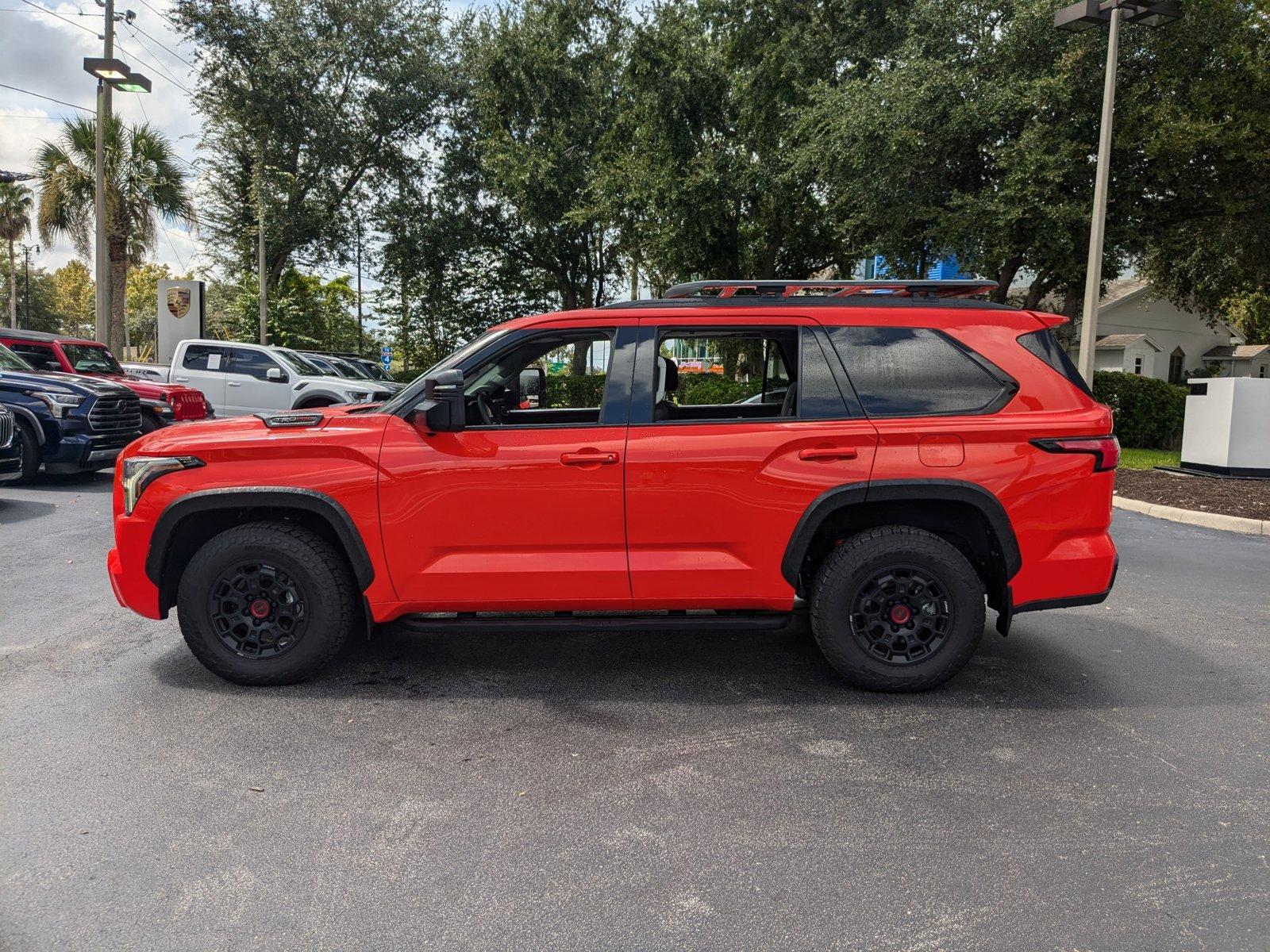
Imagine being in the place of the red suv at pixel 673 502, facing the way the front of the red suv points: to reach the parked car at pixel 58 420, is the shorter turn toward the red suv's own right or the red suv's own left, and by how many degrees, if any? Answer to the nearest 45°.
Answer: approximately 45° to the red suv's own right

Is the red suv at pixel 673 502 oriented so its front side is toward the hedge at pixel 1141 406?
no

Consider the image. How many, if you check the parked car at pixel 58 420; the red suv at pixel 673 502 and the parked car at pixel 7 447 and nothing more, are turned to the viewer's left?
1

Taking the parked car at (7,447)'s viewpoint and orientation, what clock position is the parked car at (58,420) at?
the parked car at (58,420) is roughly at 8 o'clock from the parked car at (7,447).

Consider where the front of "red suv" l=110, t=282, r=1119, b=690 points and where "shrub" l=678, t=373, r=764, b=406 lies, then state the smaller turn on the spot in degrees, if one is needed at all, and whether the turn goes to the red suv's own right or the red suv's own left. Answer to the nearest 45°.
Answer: approximately 90° to the red suv's own right

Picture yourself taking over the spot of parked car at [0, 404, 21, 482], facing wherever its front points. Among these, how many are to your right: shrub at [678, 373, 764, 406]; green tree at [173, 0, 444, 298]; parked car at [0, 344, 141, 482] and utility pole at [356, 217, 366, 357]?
0

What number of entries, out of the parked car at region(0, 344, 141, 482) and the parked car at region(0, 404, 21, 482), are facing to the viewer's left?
0

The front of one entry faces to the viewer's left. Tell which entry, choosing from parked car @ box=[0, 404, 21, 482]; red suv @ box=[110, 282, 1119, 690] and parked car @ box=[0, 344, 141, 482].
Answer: the red suv

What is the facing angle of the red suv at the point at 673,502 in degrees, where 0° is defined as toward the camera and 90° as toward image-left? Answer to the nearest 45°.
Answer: approximately 90°

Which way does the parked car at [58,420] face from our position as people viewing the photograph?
facing the viewer and to the right of the viewer

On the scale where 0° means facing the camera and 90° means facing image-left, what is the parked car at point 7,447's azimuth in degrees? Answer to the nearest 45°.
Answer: approximately 315°

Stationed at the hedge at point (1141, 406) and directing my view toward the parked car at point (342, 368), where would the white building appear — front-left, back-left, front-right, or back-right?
back-right

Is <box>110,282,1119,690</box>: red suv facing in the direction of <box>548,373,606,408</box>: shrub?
no

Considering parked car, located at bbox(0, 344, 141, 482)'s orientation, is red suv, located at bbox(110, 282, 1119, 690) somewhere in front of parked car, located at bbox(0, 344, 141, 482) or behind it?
in front

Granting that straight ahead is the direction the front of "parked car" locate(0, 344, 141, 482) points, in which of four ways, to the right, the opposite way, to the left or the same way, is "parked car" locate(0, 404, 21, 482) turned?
the same way
